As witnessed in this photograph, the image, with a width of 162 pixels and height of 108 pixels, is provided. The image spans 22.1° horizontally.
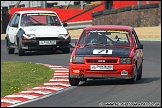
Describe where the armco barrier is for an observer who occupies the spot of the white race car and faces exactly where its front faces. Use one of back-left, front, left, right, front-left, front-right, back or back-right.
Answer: back

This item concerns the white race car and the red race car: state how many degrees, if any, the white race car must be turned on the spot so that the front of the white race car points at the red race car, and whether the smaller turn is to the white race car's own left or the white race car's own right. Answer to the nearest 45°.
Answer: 0° — it already faces it

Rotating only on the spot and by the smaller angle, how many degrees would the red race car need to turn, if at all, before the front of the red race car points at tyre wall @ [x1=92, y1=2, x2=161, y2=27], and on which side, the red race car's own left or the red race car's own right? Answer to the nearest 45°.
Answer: approximately 180°

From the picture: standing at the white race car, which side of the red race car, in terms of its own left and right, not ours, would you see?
back

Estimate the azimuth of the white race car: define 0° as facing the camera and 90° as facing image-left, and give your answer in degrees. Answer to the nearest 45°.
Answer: approximately 0°

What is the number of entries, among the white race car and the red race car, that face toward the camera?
2

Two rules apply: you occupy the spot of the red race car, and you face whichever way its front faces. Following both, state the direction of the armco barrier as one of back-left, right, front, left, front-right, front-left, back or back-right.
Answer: back
